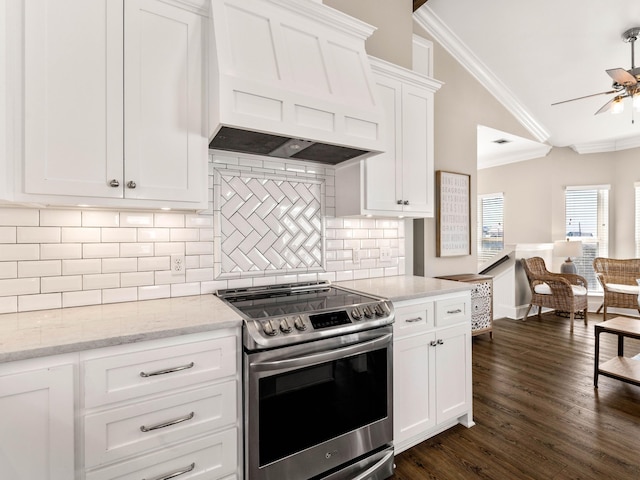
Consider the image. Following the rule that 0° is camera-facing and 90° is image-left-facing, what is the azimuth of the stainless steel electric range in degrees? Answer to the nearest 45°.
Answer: approximately 315°

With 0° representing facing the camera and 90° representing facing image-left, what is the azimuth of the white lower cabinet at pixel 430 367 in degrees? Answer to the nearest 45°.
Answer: approximately 315°

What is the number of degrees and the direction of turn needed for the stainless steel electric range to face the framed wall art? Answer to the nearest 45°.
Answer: approximately 90° to its left

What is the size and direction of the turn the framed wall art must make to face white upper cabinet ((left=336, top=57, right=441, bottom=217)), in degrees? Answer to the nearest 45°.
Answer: approximately 45° to its right

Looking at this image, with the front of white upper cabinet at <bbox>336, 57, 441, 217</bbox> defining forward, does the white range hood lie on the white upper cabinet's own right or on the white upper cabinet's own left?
on the white upper cabinet's own right

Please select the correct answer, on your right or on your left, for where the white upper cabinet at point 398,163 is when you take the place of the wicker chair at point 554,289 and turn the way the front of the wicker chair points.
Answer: on your right

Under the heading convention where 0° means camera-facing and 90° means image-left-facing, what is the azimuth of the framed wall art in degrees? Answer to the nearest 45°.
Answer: approximately 315°

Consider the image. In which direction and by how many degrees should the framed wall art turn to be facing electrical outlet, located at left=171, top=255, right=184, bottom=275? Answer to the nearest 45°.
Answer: approximately 90° to its right

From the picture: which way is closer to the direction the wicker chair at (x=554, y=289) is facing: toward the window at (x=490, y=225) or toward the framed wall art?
the framed wall art

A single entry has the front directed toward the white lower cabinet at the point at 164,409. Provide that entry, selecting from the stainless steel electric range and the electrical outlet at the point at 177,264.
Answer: the electrical outlet
